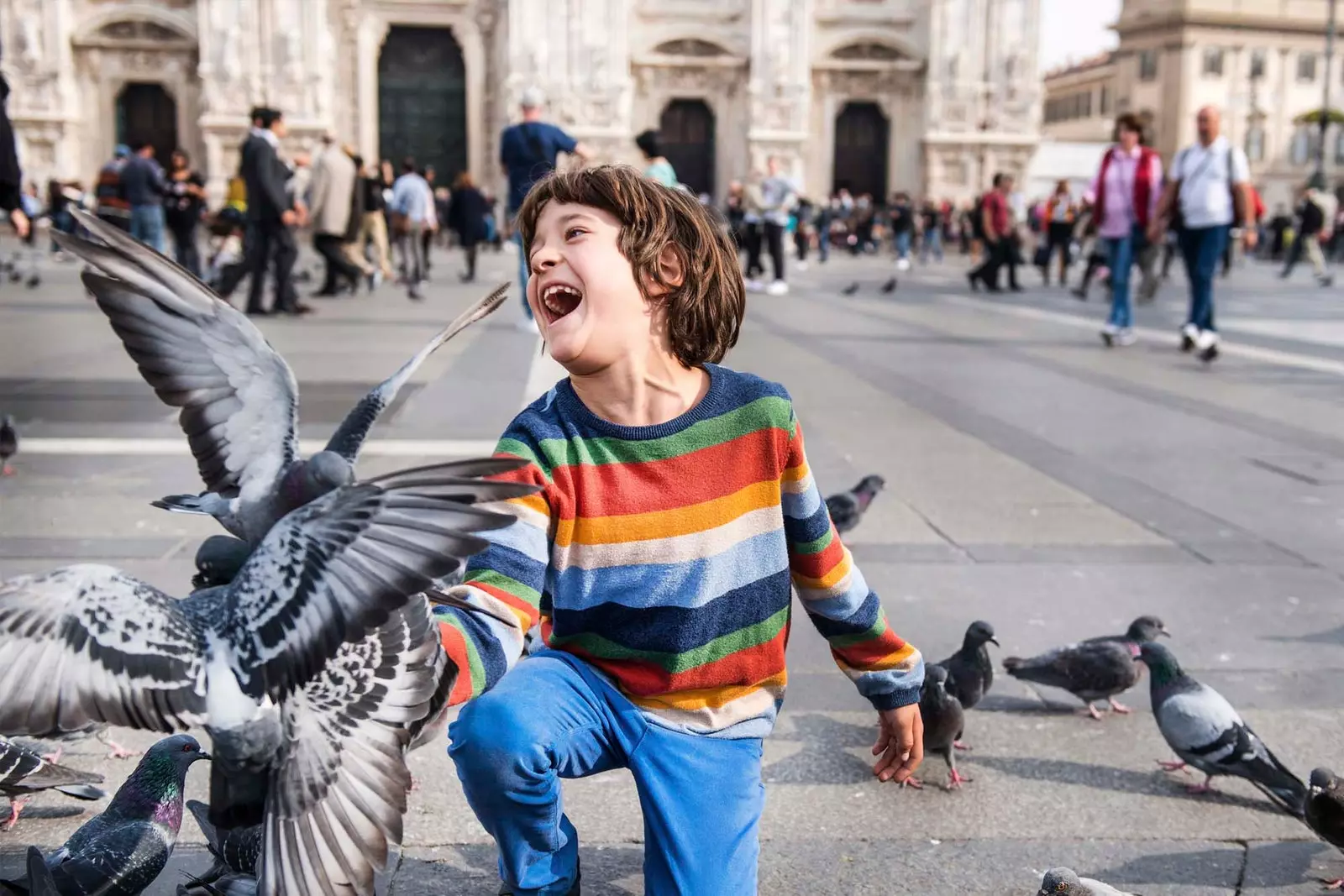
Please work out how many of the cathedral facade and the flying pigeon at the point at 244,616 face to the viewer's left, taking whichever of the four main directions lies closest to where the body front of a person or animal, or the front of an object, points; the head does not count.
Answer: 0

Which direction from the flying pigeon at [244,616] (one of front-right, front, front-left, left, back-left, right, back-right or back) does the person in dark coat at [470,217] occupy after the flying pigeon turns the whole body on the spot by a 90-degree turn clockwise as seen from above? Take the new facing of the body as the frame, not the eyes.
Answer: left

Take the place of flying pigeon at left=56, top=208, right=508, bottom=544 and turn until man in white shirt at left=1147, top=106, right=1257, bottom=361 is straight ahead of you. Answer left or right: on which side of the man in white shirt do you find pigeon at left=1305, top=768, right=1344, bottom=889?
right

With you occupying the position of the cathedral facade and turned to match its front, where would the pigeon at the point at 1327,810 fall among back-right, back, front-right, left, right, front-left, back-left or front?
front

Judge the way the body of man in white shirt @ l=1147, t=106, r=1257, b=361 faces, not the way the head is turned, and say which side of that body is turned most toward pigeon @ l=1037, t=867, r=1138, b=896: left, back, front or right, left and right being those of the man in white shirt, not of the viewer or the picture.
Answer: front

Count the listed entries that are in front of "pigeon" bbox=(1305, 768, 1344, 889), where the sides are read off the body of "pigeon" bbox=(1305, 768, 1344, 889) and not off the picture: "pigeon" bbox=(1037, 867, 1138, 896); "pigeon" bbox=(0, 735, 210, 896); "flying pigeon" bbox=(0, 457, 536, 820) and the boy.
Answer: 4

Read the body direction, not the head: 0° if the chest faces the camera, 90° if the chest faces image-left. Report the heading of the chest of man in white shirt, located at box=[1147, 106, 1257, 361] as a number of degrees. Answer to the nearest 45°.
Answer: approximately 0°

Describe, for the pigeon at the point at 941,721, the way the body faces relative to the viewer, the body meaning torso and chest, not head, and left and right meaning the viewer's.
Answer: facing the viewer

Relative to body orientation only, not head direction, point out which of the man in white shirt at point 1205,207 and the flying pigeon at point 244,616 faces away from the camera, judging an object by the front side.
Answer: the flying pigeon

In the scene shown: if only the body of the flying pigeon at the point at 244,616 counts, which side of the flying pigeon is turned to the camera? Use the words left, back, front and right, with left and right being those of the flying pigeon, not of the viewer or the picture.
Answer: back

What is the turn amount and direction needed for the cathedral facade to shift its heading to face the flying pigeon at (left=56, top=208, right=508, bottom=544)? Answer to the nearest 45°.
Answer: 0° — it already faces it

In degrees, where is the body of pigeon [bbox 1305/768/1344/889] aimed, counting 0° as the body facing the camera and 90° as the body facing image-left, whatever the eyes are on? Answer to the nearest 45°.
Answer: approximately 45°

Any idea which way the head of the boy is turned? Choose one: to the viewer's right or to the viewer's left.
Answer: to the viewer's left

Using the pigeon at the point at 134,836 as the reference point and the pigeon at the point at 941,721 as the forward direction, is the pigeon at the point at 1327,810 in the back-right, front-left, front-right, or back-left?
front-right

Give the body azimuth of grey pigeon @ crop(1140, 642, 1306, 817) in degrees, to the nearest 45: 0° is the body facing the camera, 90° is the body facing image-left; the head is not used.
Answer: approximately 135°

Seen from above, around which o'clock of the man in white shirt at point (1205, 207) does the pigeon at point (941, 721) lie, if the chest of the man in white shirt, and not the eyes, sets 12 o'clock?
The pigeon is roughly at 12 o'clock from the man in white shirt.

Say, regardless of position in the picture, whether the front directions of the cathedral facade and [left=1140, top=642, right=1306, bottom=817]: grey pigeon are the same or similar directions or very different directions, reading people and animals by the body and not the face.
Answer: very different directions

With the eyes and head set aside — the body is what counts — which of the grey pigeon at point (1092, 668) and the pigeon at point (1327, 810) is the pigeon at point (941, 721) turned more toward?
the pigeon

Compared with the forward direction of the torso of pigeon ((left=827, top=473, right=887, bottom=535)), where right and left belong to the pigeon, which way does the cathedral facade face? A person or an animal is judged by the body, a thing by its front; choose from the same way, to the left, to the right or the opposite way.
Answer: to the right
